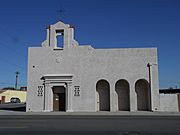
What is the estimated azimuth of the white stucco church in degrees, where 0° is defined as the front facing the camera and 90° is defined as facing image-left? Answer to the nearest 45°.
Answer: approximately 0°

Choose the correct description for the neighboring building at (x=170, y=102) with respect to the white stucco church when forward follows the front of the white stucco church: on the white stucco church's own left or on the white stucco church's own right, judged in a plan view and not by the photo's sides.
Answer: on the white stucco church's own left
